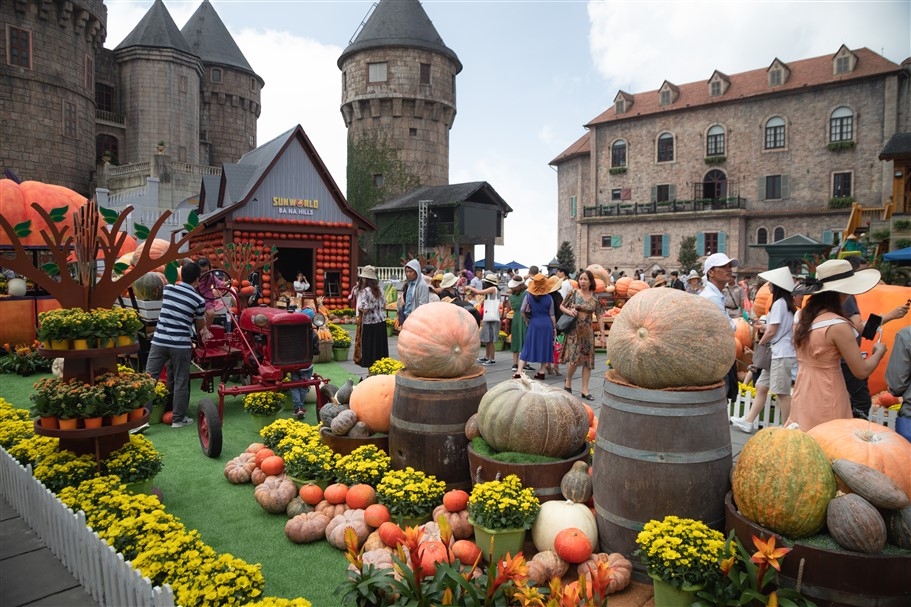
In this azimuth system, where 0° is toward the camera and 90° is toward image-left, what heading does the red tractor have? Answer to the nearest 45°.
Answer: approximately 315°

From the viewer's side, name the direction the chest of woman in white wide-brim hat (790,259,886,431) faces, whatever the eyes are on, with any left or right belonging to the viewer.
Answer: facing away from the viewer and to the right of the viewer

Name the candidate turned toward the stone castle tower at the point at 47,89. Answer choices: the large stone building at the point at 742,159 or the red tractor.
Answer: the large stone building

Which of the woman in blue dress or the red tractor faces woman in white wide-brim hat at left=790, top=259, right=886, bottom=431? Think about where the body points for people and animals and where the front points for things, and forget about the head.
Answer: the red tractor

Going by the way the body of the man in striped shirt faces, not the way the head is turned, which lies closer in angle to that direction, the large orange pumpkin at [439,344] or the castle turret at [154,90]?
the castle turret

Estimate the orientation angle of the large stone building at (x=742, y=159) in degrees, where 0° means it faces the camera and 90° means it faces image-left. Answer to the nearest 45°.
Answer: approximately 45°
